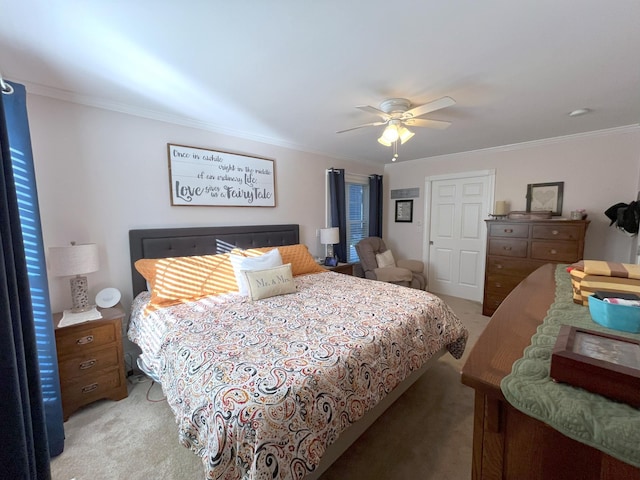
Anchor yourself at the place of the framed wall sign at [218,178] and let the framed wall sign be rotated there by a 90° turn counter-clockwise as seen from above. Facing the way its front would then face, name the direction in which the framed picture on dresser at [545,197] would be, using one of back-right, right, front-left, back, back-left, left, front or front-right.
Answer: front-right

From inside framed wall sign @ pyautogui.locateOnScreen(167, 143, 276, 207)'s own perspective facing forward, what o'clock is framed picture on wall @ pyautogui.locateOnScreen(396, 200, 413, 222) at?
The framed picture on wall is roughly at 10 o'clock from the framed wall sign.

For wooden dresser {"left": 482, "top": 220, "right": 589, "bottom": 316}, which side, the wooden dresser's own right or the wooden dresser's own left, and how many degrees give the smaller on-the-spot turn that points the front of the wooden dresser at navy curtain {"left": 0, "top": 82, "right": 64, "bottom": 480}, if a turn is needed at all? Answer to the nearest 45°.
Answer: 0° — it already faces it

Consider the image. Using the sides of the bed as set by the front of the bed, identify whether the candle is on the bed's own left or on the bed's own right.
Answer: on the bed's own left

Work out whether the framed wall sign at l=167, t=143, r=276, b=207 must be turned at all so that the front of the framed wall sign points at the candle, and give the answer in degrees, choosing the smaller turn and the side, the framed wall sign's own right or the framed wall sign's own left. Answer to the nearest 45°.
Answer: approximately 45° to the framed wall sign's own left

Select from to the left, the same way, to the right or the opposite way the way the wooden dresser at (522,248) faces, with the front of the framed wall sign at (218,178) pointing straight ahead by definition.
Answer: to the right

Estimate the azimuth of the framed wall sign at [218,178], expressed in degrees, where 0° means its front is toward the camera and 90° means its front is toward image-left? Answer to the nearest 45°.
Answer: approximately 315°

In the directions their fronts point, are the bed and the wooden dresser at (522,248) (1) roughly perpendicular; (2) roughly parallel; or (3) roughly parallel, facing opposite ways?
roughly perpendicular

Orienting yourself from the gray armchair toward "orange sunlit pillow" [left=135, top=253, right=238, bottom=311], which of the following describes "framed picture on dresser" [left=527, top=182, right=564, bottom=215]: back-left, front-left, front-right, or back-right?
back-left

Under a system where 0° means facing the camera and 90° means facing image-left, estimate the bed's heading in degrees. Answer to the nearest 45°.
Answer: approximately 315°
